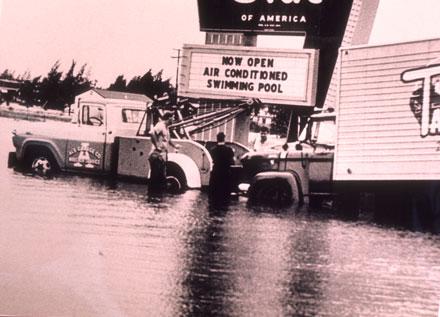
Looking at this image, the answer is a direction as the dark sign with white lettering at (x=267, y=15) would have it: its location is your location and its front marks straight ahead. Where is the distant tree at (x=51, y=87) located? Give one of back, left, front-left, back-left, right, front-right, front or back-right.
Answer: right

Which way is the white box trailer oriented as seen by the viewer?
to the viewer's left

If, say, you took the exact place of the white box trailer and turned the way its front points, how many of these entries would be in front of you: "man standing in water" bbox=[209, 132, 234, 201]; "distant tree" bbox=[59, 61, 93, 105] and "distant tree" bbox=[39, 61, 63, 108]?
3

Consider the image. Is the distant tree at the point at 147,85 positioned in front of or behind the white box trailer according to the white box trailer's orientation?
in front

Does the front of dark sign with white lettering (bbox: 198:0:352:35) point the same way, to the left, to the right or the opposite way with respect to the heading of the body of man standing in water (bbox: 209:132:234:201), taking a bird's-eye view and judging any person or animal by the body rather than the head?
the opposite way

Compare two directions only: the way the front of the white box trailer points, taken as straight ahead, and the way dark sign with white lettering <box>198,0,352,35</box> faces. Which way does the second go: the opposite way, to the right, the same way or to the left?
to the left

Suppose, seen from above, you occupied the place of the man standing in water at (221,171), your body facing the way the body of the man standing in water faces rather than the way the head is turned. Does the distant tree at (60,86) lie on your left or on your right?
on your left

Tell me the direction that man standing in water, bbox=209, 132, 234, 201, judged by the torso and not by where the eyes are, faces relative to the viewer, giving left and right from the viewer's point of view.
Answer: facing away from the viewer

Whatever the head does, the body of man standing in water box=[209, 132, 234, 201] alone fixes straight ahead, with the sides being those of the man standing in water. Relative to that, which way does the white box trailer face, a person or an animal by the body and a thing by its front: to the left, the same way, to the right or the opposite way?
to the left

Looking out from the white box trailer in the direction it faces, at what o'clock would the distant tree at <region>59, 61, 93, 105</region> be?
The distant tree is roughly at 2 o'clock from the white box trailer.

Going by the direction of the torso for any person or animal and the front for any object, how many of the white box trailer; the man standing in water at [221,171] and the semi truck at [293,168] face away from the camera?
1

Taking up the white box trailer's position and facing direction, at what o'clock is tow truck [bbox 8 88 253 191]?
The tow truck is roughly at 12 o'clock from the white box trailer.

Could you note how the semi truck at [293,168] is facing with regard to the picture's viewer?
facing to the left of the viewer

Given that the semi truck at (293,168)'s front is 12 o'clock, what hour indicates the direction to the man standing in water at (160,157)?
The man standing in water is roughly at 12 o'clock from the semi truck.

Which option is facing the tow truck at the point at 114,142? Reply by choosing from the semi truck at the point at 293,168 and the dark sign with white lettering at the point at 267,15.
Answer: the semi truck at the point at 293,168
